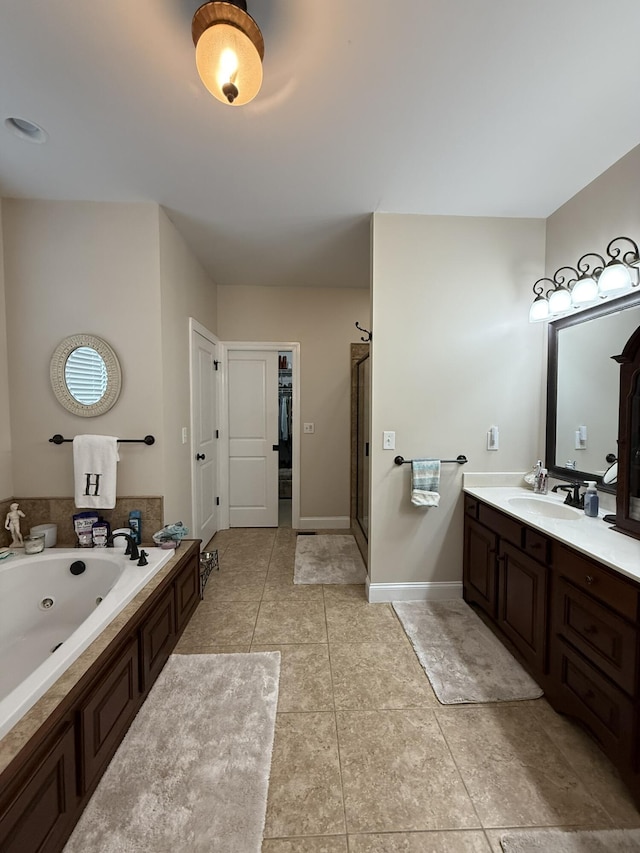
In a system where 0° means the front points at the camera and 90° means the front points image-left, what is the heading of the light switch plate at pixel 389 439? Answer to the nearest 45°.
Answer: approximately 0°

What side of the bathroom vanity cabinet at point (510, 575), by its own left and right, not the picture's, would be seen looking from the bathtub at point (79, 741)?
front

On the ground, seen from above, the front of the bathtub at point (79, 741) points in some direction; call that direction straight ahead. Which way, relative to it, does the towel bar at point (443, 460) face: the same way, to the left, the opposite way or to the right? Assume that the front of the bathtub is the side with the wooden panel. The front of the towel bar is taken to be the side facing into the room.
to the right

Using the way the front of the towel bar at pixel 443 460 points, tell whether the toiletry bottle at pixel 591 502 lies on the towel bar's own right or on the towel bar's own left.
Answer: on the towel bar's own left

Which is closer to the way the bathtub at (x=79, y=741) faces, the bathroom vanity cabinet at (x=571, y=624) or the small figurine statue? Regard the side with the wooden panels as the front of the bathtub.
the bathroom vanity cabinet

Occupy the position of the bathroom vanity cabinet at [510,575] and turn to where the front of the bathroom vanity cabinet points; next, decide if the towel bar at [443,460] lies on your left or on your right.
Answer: on your right

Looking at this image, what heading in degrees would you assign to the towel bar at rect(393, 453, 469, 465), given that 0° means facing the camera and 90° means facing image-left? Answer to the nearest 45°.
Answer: approximately 0°

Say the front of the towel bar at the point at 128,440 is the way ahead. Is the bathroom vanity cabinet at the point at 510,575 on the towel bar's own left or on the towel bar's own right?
on the towel bar's own left

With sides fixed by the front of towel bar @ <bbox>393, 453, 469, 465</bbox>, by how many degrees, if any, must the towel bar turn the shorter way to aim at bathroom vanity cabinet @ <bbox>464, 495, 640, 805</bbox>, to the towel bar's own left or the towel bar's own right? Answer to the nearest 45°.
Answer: approximately 45° to the towel bar's own left

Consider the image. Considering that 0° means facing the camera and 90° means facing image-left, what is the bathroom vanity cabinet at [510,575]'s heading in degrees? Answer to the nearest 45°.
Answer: approximately 45°

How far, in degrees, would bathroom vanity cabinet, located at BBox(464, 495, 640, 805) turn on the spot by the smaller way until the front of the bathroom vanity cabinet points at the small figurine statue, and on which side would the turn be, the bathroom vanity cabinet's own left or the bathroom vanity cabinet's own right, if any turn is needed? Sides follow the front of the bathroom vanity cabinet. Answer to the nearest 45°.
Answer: approximately 45° to the bathroom vanity cabinet's own right

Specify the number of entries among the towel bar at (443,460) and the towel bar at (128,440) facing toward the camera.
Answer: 2

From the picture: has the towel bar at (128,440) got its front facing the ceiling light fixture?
yes
